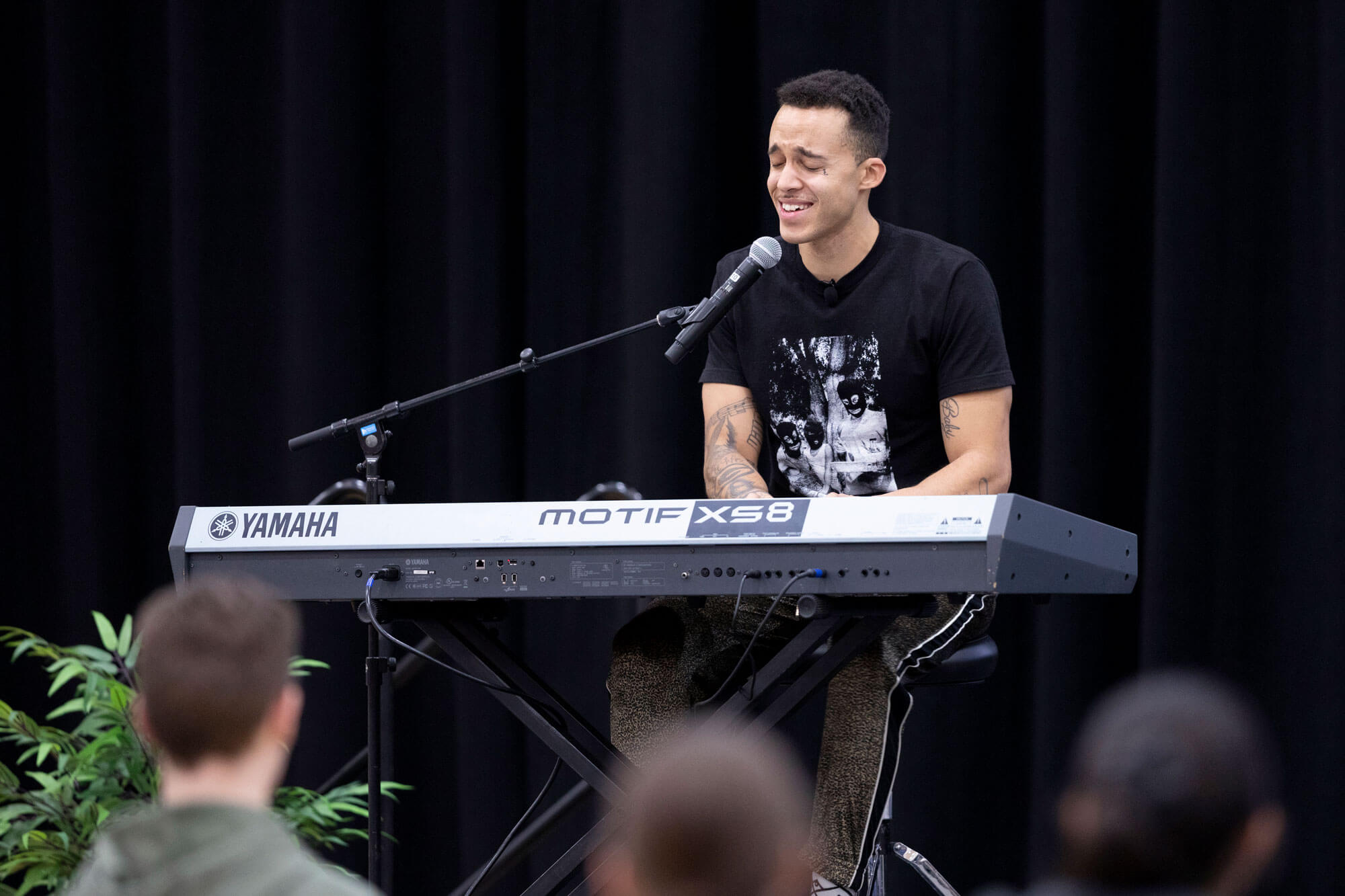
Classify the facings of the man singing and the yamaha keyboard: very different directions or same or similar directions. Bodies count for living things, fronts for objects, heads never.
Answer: very different directions

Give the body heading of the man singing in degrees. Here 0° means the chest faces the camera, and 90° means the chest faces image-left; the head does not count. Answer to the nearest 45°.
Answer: approximately 45°

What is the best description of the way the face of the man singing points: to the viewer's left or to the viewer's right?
to the viewer's left
